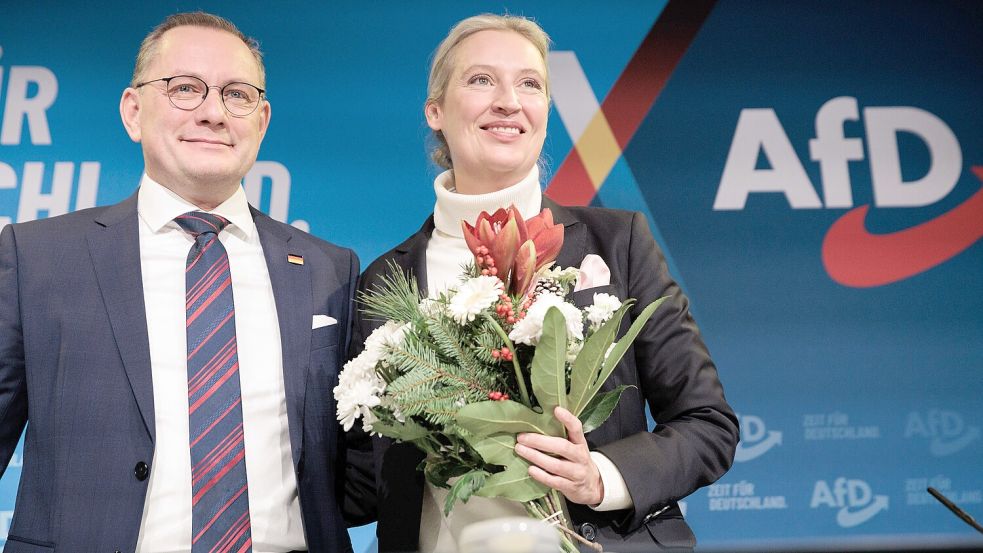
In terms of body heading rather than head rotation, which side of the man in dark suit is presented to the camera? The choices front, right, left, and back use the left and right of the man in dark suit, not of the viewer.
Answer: front

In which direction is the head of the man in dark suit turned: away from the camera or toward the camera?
toward the camera
